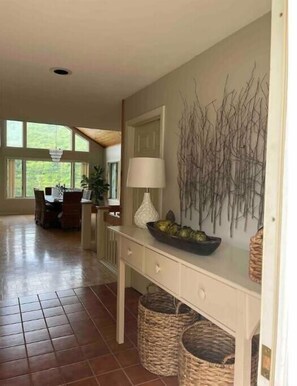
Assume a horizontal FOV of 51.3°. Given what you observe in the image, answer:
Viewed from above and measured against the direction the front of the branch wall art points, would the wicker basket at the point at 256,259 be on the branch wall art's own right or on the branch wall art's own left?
on the branch wall art's own left

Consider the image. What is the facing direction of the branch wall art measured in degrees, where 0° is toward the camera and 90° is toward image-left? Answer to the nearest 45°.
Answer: approximately 45°

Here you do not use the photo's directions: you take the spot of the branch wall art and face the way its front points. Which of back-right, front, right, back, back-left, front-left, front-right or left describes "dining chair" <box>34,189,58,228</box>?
right

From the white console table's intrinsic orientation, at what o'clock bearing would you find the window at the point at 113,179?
The window is roughly at 4 o'clock from the white console table.

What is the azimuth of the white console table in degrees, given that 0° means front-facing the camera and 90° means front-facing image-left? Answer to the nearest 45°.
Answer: approximately 45°

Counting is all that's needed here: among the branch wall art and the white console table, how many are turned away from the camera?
0
